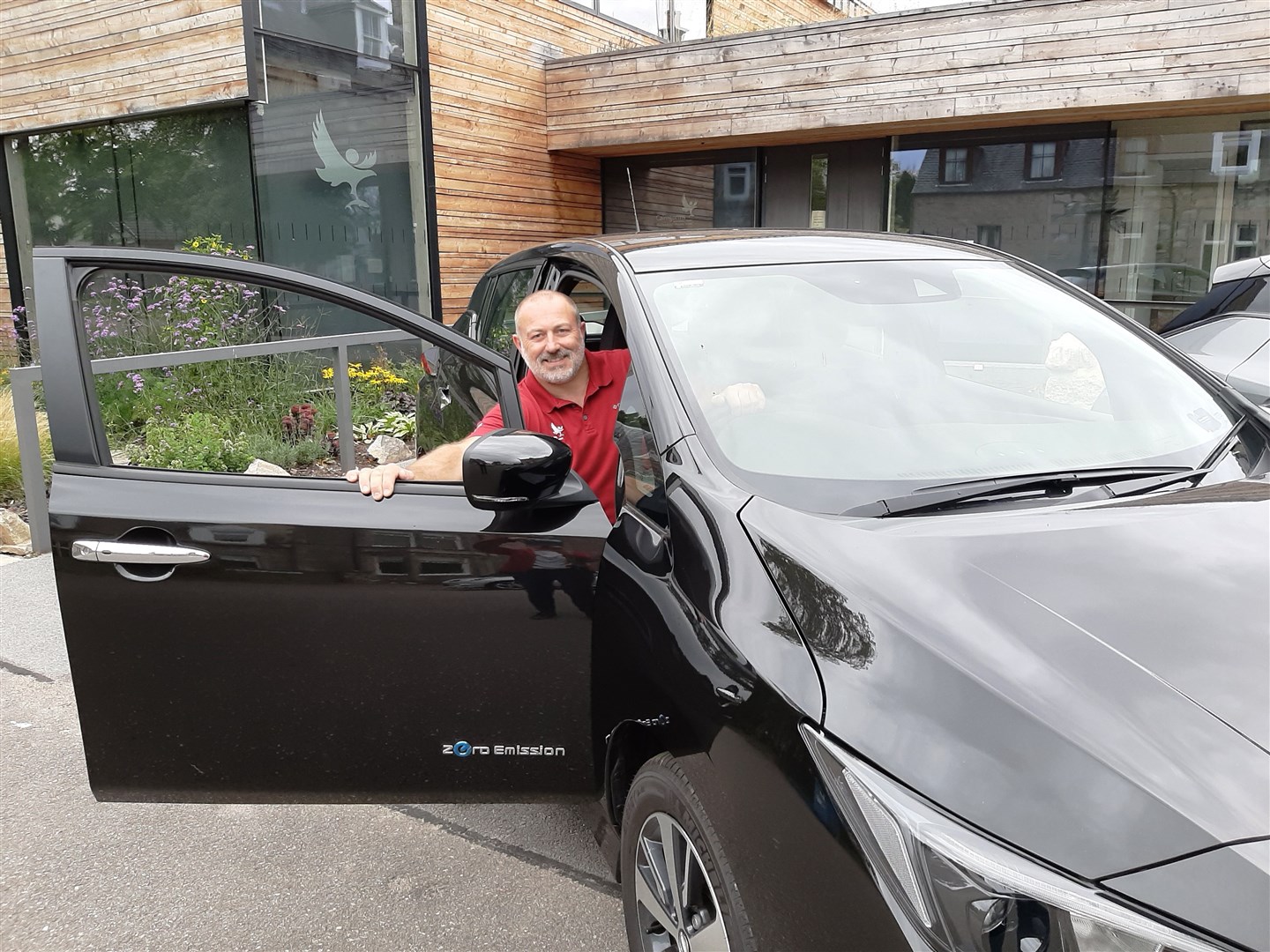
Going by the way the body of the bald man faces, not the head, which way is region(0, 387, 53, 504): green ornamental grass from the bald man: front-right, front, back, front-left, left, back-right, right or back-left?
back-right

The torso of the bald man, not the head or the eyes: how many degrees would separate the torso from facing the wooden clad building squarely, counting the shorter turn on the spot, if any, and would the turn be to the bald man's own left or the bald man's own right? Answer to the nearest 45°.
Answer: approximately 180°

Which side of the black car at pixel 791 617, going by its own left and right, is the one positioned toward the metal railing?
back

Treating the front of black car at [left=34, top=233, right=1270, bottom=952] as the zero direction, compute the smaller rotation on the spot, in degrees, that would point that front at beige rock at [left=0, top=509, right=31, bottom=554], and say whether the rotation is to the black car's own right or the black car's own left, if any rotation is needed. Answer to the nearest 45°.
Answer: approximately 180°

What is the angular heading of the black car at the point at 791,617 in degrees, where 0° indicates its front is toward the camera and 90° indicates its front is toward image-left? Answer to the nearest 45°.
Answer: approximately 315°

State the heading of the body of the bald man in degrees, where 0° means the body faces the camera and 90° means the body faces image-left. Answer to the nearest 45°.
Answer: approximately 0°

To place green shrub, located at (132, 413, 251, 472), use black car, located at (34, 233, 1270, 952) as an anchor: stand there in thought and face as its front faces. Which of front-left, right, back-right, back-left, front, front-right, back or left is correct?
back

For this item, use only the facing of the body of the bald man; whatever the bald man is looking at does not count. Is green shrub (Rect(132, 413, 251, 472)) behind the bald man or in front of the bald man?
behind

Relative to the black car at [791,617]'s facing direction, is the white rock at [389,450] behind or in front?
behind

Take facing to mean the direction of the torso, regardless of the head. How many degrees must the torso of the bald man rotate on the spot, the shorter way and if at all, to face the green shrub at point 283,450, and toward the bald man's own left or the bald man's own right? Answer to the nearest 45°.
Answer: approximately 135° to the bald man's own right
